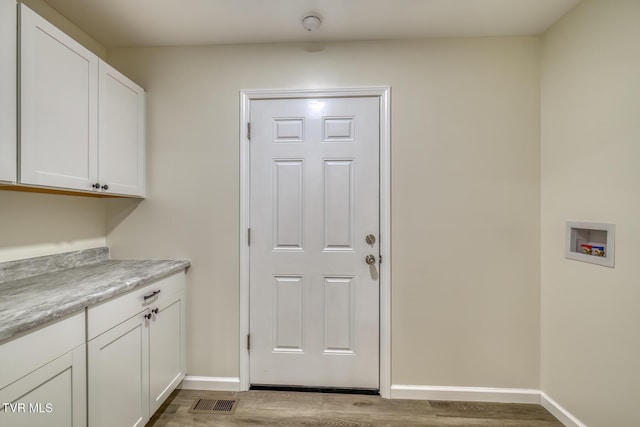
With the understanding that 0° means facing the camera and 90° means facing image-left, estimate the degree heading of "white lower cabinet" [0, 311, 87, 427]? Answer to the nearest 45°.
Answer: approximately 315°

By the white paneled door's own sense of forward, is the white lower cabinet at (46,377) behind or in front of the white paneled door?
in front

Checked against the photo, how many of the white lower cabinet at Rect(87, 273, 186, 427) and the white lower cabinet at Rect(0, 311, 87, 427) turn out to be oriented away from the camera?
0

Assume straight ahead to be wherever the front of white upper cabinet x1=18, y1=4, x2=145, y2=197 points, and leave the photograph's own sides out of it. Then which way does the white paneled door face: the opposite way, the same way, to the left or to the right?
to the right

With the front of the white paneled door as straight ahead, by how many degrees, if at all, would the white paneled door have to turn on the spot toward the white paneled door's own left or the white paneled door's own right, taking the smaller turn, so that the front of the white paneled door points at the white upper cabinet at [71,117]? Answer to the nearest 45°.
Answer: approximately 45° to the white paneled door's own right

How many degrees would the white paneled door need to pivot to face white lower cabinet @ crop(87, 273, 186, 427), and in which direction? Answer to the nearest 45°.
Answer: approximately 45° to its right

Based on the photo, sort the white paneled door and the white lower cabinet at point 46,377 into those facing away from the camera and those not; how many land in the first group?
0

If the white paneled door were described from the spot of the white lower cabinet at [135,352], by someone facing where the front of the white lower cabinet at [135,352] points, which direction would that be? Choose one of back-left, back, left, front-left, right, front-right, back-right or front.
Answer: front-left

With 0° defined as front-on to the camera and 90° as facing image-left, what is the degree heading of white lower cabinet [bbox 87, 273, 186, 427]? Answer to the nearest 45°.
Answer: approximately 315°

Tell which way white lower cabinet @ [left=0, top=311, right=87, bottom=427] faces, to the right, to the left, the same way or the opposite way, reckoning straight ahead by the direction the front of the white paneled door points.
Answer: to the left

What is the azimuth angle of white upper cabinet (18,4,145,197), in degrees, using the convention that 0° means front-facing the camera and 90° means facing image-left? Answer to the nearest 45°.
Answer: approximately 315°
